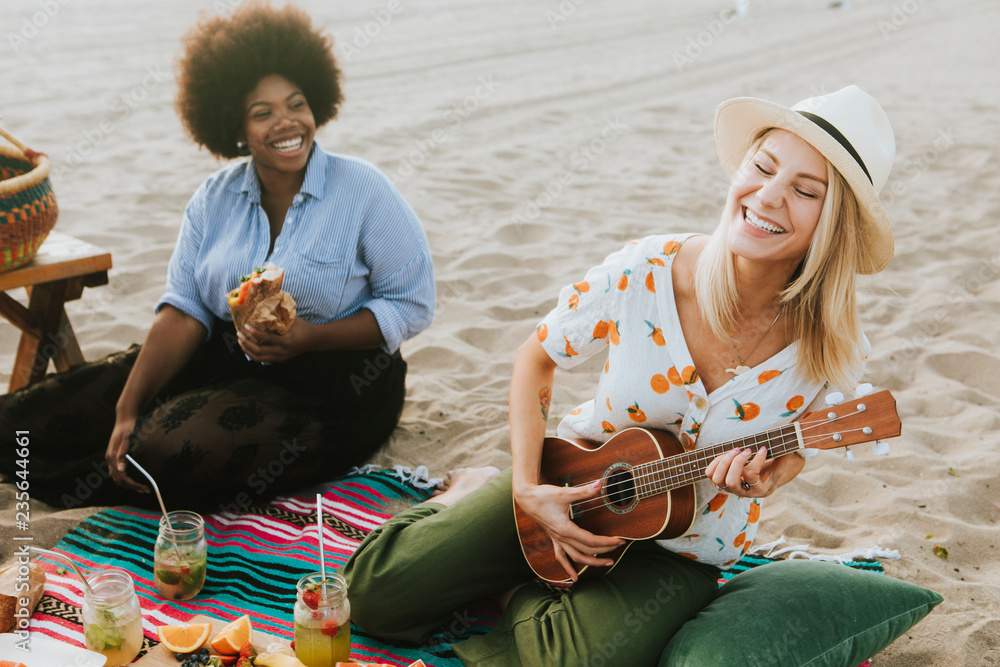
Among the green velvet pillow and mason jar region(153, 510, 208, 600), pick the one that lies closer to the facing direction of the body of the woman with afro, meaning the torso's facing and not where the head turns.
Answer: the mason jar

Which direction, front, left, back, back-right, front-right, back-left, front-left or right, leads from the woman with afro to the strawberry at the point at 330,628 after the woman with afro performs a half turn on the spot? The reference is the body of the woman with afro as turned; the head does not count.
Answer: back-right

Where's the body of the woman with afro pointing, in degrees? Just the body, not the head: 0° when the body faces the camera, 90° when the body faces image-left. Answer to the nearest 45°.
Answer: approximately 45°

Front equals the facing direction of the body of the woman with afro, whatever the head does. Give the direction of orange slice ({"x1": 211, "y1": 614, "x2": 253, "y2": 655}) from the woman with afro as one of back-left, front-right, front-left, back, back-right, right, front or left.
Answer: front-left

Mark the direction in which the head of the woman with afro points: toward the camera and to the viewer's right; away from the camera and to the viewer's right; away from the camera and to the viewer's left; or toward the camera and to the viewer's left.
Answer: toward the camera and to the viewer's right

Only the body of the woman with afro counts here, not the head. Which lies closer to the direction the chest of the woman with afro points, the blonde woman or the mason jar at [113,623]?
the mason jar

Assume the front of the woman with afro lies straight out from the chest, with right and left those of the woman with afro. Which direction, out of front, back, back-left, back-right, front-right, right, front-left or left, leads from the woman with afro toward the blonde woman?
left

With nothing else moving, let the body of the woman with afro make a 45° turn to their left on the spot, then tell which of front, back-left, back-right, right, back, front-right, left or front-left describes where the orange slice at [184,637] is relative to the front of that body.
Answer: front

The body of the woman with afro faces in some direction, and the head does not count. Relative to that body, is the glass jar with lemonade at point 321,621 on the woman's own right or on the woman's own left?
on the woman's own left

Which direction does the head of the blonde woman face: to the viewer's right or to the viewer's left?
to the viewer's left

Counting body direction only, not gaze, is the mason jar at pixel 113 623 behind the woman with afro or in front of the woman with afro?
in front
